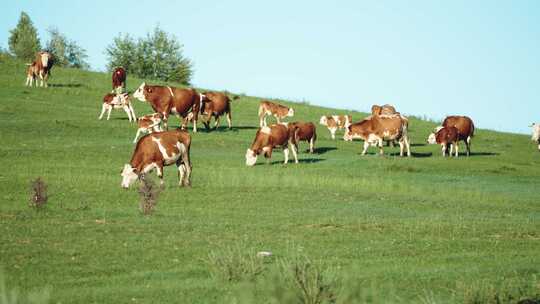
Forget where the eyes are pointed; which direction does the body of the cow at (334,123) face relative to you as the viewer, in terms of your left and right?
facing to the left of the viewer

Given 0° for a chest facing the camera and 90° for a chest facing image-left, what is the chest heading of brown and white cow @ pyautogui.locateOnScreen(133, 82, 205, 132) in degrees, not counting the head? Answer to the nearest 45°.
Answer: approximately 90°

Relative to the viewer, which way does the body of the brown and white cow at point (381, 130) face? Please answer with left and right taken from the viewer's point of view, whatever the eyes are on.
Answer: facing to the left of the viewer

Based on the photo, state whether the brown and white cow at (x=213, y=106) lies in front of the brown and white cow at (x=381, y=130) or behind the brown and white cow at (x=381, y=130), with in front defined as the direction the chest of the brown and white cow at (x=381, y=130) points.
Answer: in front

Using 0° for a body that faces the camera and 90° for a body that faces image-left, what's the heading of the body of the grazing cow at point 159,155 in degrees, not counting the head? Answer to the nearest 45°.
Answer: approximately 90°

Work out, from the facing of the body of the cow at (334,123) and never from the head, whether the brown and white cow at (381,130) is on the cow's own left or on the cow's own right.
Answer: on the cow's own left

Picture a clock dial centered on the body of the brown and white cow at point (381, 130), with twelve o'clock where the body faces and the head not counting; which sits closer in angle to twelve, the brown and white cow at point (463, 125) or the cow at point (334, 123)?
the cow

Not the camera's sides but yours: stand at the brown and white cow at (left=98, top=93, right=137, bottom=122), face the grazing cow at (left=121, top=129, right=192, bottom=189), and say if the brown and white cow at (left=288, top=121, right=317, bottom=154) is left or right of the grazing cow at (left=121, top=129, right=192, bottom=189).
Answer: left

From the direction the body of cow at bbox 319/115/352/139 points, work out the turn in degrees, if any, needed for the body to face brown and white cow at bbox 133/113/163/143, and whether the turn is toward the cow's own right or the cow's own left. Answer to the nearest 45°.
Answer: approximately 45° to the cow's own left
